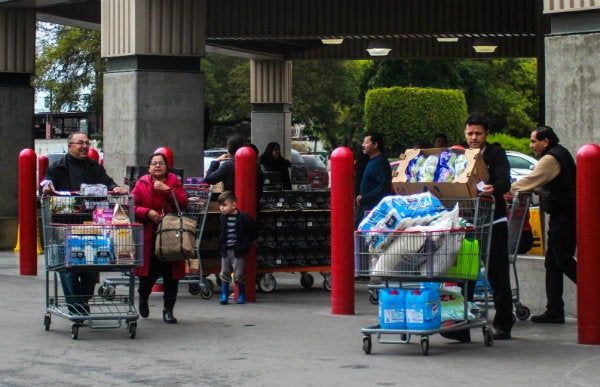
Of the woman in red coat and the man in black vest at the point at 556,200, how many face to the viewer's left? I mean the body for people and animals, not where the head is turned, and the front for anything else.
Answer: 1

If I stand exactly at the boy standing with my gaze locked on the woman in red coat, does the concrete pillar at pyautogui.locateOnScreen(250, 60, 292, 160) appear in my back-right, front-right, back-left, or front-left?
back-right

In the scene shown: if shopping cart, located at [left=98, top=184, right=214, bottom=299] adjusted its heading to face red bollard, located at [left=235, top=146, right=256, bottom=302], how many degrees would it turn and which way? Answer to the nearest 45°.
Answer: approximately 135° to its left

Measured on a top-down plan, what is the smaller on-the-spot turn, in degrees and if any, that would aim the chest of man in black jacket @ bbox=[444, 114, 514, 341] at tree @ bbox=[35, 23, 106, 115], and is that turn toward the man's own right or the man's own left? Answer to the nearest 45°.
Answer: approximately 90° to the man's own right

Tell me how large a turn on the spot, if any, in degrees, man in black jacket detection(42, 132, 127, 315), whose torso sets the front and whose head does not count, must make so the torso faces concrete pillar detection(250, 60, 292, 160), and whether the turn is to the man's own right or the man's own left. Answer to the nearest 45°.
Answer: approximately 180°

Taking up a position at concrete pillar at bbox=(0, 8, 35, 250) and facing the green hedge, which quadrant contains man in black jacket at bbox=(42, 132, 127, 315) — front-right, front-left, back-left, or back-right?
back-right

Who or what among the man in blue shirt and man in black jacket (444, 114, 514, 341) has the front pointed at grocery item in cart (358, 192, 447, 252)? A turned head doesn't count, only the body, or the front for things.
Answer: the man in black jacket

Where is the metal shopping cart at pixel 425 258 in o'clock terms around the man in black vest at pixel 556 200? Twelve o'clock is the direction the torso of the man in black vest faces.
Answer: The metal shopping cart is roughly at 10 o'clock from the man in black vest.

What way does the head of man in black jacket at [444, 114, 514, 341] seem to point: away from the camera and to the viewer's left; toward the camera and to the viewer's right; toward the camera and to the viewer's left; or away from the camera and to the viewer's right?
toward the camera and to the viewer's left

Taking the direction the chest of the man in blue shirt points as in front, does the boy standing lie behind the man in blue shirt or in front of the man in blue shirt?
in front

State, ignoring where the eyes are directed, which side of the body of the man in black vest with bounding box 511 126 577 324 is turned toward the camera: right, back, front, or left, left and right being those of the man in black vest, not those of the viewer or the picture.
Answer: left

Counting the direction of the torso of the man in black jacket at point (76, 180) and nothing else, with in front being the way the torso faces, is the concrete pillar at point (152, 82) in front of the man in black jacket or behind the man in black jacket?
behind
